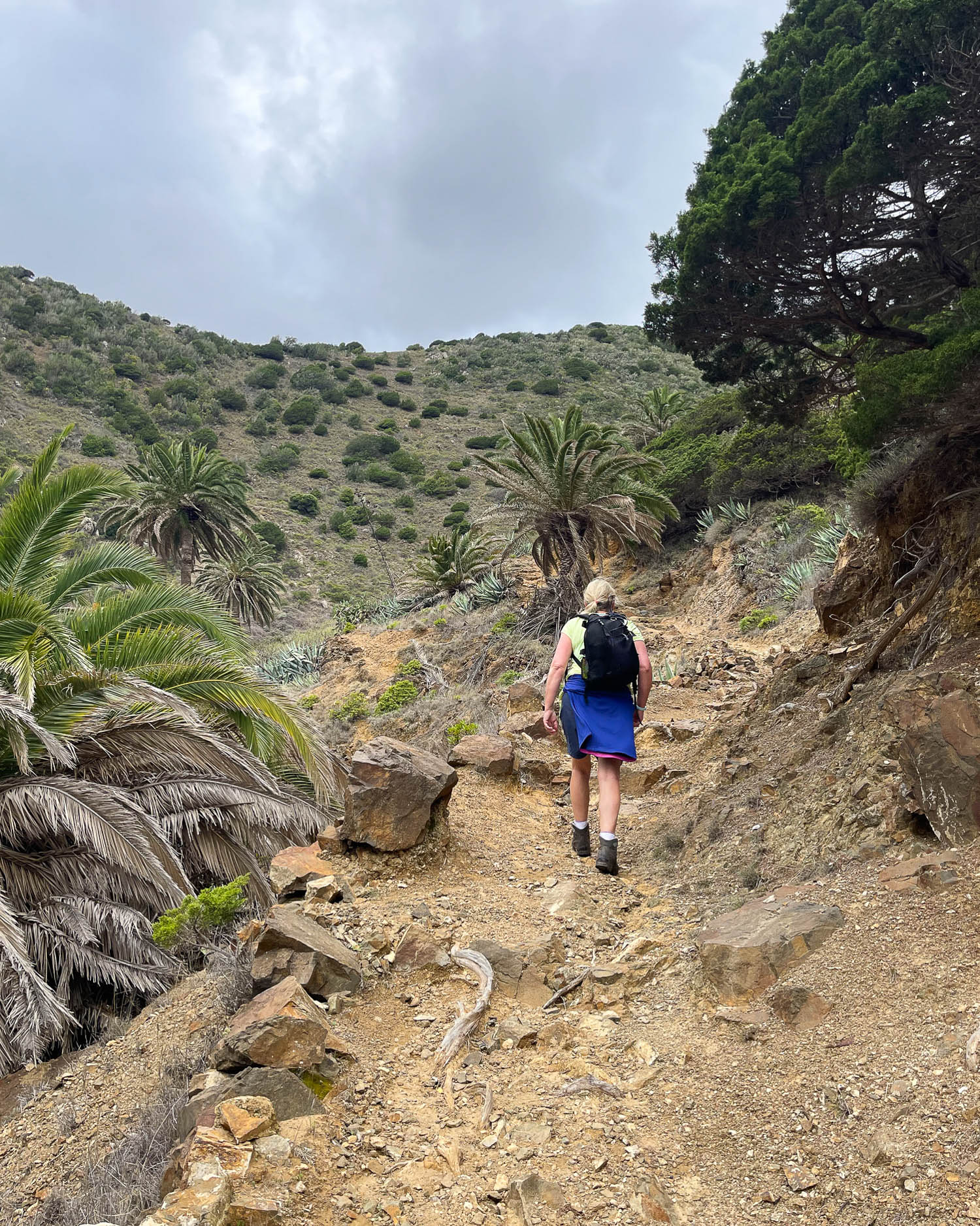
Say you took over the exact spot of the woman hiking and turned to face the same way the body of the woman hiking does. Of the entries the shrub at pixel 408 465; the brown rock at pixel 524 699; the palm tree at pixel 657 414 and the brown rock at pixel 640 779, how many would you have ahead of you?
4

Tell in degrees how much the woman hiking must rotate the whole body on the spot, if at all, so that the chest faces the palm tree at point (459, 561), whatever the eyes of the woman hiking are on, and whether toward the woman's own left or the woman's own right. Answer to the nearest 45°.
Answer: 0° — they already face it

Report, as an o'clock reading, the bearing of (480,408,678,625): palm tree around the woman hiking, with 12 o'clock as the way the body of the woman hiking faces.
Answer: The palm tree is roughly at 12 o'clock from the woman hiking.

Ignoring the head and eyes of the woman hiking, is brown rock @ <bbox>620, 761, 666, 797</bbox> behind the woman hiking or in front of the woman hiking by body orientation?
in front

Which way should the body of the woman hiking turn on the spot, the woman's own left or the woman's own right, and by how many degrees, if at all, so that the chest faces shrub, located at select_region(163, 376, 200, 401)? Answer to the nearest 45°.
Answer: approximately 45° to the woman's own left

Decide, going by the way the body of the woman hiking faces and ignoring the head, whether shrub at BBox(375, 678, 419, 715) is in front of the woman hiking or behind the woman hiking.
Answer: in front

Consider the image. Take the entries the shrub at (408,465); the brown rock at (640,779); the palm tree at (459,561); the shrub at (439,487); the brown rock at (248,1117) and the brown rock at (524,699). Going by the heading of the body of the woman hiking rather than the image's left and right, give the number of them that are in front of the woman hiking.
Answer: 5

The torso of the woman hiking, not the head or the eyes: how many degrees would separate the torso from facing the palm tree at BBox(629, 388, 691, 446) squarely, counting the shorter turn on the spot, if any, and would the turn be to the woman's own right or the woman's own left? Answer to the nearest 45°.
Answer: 0° — they already face it

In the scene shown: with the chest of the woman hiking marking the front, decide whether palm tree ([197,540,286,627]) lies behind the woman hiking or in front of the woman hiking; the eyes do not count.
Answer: in front

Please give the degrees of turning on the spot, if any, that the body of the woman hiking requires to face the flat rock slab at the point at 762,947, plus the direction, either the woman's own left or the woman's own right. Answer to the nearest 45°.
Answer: approximately 180°

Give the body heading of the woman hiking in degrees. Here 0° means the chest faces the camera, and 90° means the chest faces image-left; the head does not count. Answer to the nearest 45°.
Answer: approximately 180°

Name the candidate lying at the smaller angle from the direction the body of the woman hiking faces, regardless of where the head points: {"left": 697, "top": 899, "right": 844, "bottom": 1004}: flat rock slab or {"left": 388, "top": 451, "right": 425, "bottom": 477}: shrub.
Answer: the shrub

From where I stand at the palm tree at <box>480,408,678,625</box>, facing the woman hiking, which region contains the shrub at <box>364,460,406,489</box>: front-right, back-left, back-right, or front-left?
back-right

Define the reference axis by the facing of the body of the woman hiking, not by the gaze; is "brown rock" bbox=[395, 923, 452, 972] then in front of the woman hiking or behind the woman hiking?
behind

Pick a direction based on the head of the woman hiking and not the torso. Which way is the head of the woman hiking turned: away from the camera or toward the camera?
away from the camera

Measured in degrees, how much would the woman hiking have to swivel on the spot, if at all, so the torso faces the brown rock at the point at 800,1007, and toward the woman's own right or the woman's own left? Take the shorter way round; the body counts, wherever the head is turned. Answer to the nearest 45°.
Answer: approximately 180°
